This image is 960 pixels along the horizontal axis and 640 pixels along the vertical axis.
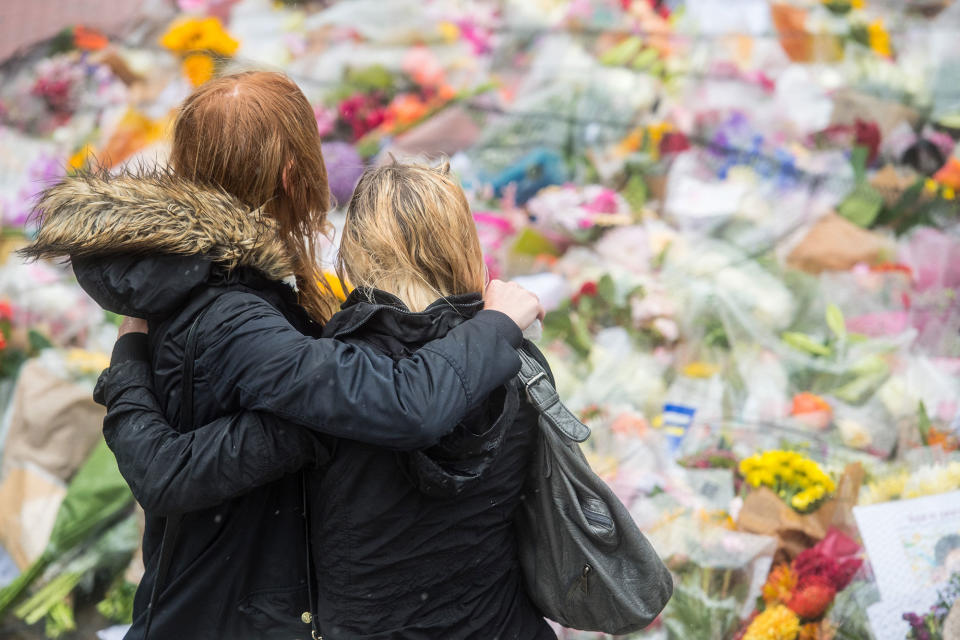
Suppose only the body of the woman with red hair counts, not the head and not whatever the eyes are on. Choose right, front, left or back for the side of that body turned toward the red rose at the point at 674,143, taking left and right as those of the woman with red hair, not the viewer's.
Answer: front

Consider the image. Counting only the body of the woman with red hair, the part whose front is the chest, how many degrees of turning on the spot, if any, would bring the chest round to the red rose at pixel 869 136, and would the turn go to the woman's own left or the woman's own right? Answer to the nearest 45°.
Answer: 0° — they already face it

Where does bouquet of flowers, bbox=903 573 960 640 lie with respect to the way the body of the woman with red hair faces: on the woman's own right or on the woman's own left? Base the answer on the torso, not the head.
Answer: on the woman's own right

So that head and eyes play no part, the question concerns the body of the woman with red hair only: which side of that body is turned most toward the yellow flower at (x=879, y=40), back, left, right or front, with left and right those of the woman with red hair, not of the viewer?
front

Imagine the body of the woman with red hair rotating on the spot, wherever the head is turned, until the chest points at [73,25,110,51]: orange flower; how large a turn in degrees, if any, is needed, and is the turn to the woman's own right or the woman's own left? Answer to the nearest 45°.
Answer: approximately 45° to the woman's own left

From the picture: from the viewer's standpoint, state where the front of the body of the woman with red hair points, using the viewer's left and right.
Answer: facing away from the viewer and to the right of the viewer

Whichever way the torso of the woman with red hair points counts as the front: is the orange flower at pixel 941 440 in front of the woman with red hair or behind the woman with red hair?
in front

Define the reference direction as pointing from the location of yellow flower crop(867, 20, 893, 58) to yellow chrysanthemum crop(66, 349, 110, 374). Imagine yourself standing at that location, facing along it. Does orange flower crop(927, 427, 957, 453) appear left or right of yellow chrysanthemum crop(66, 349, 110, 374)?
left

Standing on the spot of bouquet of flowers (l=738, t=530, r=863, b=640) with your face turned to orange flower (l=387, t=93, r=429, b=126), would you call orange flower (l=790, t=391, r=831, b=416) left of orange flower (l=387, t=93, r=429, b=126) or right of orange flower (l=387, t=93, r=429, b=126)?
right

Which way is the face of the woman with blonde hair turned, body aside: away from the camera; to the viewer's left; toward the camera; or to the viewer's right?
away from the camera

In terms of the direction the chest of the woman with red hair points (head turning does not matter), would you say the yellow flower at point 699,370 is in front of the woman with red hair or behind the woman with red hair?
in front
